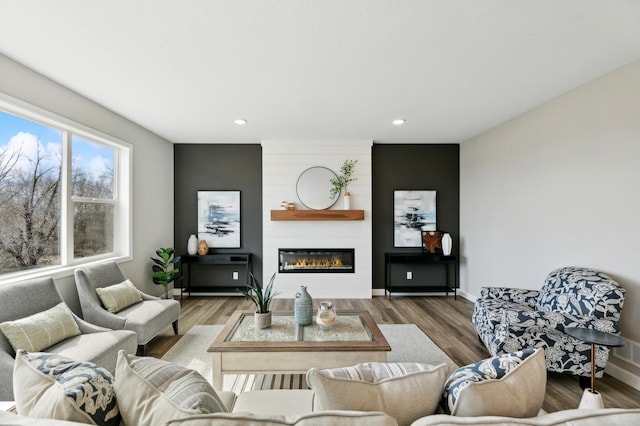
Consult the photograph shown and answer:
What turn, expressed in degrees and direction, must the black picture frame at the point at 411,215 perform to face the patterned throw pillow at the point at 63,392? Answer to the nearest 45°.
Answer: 0° — it already faces it

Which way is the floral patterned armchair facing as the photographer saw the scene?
facing the viewer and to the left of the viewer

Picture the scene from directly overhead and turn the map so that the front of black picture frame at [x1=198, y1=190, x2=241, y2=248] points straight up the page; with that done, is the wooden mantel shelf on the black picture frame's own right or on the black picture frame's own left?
on the black picture frame's own left

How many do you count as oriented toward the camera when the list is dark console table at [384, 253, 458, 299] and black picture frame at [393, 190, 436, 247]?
2

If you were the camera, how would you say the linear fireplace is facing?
facing the viewer

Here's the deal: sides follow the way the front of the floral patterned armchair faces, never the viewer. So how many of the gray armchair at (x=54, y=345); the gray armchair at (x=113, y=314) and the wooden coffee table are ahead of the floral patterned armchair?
3

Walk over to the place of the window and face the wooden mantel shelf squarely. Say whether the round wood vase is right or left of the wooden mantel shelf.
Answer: left

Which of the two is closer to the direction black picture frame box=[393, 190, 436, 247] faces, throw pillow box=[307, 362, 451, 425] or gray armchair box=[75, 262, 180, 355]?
the throw pillow

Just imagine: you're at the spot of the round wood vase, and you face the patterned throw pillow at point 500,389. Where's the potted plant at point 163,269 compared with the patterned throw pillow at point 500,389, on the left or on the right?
right

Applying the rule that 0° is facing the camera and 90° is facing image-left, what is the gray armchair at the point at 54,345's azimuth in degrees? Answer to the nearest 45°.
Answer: approximately 315°

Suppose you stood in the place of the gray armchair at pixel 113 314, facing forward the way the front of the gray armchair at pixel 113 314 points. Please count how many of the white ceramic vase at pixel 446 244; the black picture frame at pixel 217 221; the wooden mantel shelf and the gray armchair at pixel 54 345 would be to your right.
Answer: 1

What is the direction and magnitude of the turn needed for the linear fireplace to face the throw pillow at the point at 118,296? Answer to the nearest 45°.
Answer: approximately 45° to its right

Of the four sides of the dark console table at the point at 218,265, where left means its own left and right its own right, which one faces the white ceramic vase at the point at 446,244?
left

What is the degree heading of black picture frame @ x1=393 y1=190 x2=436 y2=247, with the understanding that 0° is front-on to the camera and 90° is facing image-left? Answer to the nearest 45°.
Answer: approximately 0°

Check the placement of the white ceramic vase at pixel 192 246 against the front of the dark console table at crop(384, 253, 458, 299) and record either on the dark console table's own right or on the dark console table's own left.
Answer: on the dark console table's own right

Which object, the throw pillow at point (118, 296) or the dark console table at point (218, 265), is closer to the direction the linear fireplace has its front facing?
the throw pillow
